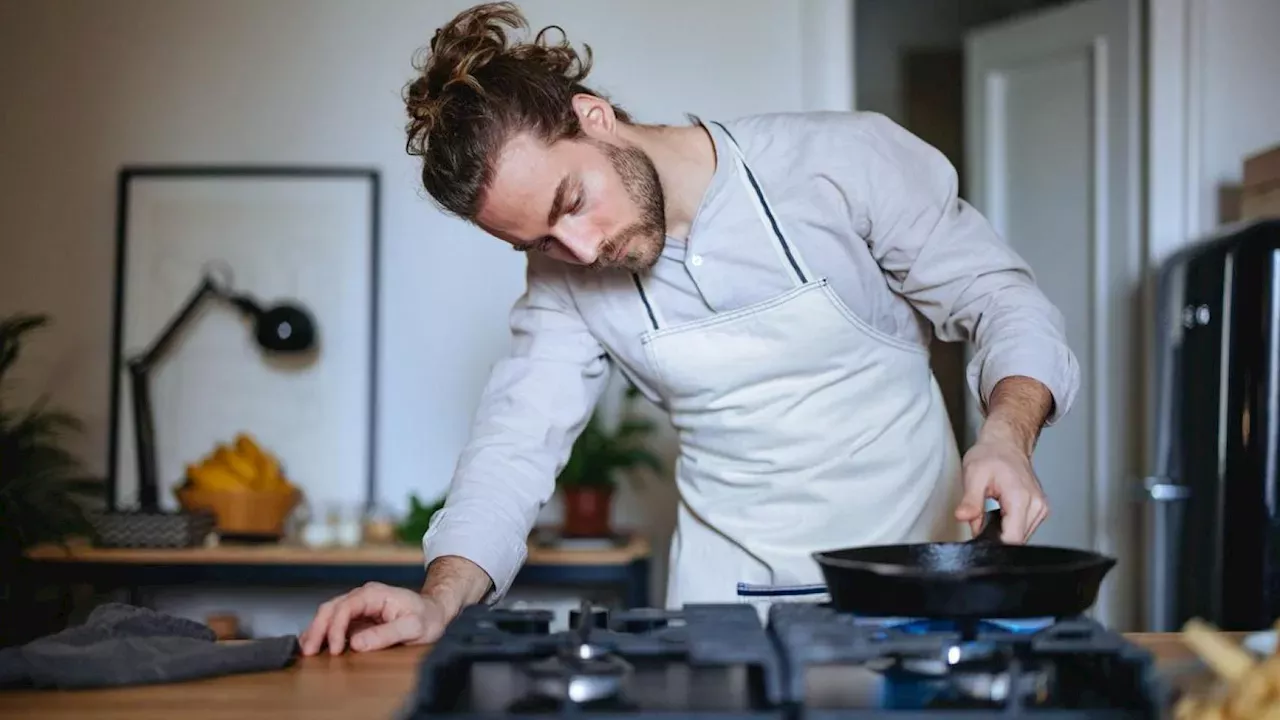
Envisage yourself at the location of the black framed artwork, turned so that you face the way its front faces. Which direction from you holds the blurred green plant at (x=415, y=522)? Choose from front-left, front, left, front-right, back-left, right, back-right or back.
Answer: front-left

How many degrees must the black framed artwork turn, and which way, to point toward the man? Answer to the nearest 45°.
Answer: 0° — it already faces them

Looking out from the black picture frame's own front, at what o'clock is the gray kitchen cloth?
The gray kitchen cloth is roughly at 12 o'clock from the black picture frame.

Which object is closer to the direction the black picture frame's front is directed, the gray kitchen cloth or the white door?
the gray kitchen cloth

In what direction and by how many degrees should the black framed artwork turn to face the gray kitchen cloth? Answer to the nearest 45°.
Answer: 0° — it already faces it

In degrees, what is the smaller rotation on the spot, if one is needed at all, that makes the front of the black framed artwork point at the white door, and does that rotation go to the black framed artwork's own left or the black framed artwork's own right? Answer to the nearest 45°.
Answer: approximately 90° to the black framed artwork's own left

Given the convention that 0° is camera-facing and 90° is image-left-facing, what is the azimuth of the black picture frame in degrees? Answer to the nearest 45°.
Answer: approximately 0°

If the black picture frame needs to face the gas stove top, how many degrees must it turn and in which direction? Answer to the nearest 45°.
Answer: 0° — it already faces it
